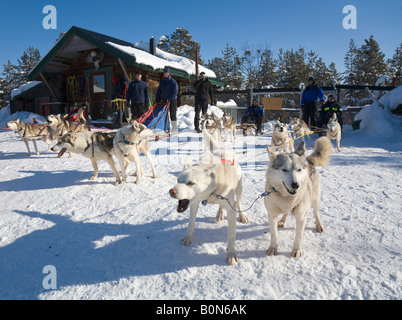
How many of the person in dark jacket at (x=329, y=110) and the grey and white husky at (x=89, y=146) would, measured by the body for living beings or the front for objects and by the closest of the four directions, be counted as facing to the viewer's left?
1

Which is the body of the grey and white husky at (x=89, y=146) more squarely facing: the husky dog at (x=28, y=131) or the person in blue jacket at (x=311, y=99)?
the husky dog

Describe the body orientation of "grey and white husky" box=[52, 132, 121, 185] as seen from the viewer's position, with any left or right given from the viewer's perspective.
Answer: facing to the left of the viewer

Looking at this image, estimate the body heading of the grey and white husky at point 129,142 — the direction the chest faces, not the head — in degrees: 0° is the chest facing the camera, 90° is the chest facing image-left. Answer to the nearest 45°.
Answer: approximately 45°

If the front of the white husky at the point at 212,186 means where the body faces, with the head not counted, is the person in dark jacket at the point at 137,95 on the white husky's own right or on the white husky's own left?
on the white husky's own right

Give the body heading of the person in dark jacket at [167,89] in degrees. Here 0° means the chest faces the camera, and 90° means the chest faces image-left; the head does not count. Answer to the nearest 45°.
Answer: approximately 0°

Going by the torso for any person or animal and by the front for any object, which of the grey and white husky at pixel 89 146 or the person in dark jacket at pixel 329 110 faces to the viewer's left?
the grey and white husky
